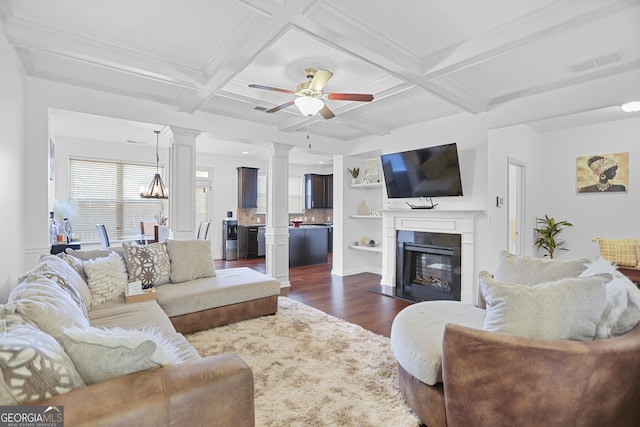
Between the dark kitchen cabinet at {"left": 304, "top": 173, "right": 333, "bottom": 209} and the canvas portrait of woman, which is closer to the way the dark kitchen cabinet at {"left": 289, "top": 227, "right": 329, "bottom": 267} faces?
the canvas portrait of woman

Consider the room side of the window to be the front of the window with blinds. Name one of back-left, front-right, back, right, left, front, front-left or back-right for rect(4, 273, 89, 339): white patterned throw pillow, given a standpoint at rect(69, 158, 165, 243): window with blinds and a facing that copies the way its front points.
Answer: front-right

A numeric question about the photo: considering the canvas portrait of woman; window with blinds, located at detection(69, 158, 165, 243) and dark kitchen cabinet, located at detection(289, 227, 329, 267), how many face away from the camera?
0

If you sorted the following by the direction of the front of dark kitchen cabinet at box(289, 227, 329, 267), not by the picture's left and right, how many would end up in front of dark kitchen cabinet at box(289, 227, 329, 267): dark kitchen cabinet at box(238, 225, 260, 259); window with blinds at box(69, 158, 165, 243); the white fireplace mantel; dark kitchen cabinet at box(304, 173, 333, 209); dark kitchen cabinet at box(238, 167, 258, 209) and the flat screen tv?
2

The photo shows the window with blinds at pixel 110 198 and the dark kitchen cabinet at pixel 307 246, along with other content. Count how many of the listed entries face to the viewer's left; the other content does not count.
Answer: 0

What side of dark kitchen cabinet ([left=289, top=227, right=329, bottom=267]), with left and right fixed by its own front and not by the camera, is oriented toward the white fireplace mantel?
front

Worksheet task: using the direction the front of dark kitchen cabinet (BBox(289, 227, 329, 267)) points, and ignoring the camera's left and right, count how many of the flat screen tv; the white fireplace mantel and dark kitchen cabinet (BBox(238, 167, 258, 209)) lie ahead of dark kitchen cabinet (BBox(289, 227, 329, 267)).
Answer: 2

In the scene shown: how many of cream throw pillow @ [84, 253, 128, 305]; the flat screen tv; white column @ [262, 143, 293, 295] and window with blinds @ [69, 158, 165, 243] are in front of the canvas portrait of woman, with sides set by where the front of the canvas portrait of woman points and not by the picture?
4

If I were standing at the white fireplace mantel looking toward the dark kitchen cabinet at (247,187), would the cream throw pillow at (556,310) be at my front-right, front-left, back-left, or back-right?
back-left

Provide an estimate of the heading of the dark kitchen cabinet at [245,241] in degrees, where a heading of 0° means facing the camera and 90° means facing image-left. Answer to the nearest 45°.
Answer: approximately 315°

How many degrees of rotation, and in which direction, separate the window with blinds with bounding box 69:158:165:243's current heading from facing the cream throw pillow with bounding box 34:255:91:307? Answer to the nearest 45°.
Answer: approximately 45° to its right

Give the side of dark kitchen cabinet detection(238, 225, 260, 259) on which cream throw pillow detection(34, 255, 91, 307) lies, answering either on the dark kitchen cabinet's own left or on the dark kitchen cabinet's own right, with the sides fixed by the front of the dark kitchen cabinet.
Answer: on the dark kitchen cabinet's own right

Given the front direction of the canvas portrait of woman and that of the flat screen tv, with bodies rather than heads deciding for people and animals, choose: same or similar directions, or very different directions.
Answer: same or similar directions

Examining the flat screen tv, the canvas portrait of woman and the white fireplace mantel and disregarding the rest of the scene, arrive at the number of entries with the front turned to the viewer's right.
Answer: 0

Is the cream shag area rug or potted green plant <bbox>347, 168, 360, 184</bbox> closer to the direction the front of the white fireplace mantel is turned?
the cream shag area rug

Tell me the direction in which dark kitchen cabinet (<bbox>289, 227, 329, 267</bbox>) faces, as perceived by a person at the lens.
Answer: facing the viewer and to the right of the viewer

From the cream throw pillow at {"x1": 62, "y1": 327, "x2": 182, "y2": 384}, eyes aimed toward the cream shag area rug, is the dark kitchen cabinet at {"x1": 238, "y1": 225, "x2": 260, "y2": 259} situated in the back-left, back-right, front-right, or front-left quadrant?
front-left
